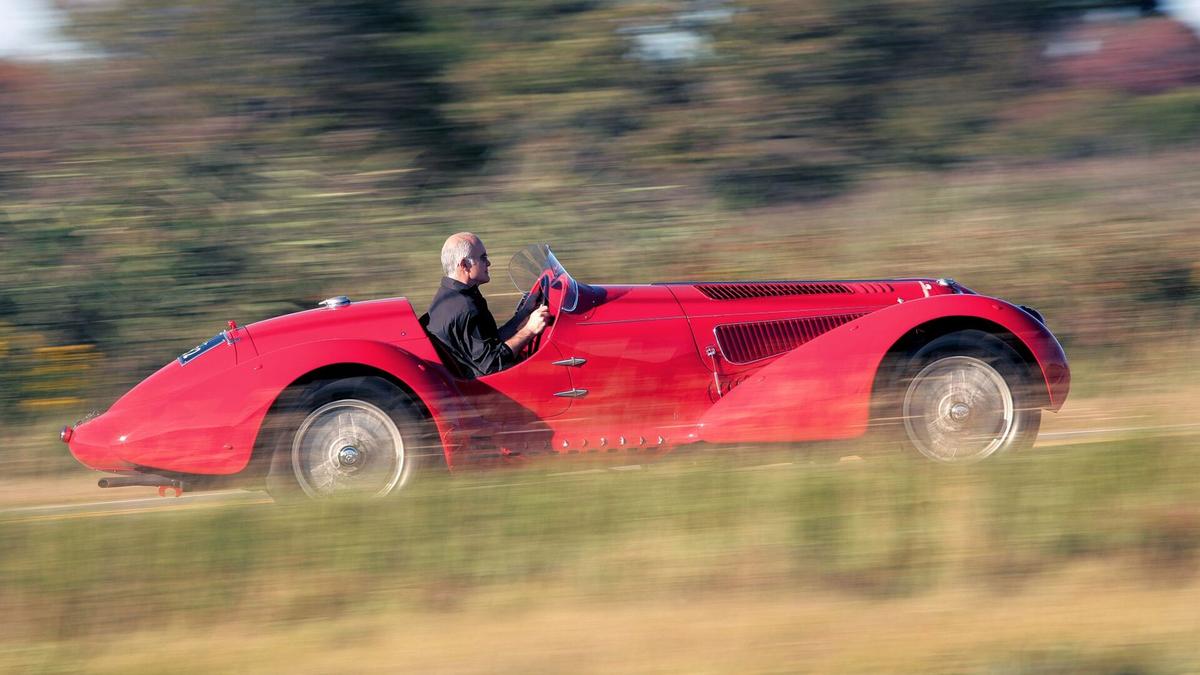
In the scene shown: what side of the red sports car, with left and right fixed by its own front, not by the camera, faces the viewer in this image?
right

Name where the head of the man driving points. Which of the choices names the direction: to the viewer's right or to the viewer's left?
to the viewer's right
